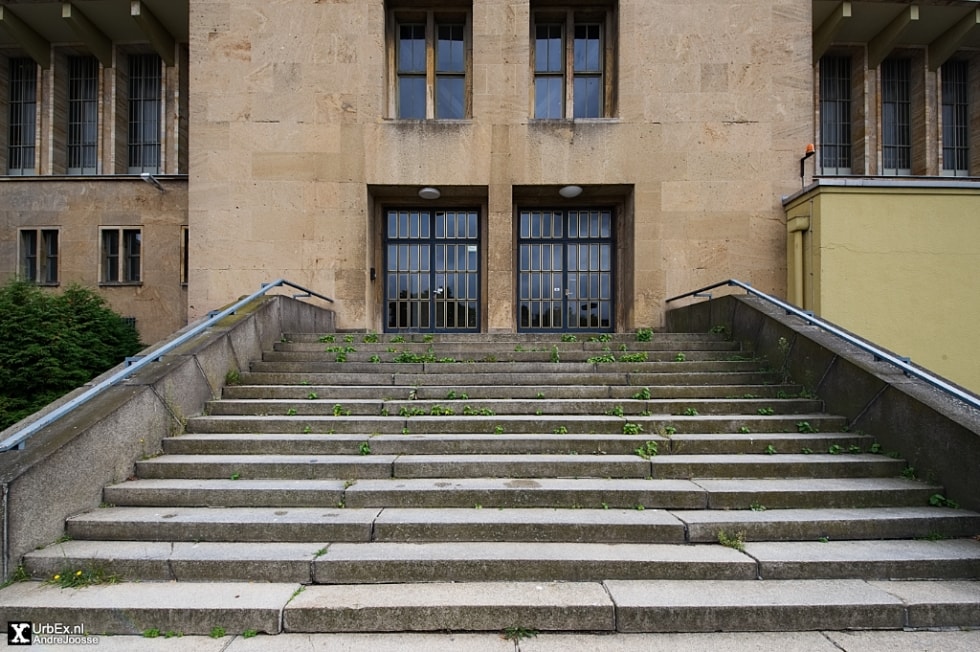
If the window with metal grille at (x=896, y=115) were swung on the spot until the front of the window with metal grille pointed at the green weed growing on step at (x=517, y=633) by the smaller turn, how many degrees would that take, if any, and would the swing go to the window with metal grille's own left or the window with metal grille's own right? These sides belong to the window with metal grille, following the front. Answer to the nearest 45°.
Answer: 0° — it already faces it

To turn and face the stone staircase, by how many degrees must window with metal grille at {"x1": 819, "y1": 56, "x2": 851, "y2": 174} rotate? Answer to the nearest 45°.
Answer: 0° — it already faces it

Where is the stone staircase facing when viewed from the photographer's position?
facing the viewer

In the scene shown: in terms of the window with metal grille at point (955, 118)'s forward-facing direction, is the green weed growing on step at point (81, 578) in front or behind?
in front

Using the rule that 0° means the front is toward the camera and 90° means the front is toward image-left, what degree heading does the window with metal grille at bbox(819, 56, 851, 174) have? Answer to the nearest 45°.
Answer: approximately 0°

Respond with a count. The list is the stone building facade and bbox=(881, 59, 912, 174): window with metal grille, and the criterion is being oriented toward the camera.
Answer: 2

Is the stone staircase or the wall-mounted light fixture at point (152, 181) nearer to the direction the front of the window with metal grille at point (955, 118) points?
the stone staircase

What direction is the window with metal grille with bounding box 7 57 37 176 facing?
toward the camera

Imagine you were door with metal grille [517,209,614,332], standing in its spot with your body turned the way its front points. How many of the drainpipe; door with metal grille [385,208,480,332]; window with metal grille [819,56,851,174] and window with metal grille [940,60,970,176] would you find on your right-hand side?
1

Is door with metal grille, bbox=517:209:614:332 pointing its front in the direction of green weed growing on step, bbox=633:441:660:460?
yes

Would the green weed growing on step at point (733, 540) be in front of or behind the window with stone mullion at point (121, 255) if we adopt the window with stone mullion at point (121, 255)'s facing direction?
in front

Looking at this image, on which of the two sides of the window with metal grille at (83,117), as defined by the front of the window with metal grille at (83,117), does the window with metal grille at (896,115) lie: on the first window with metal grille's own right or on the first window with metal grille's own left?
on the first window with metal grille's own left

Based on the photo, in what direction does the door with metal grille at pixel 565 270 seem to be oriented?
toward the camera

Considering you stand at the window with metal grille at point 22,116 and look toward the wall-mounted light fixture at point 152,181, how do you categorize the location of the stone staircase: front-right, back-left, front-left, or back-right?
front-right
